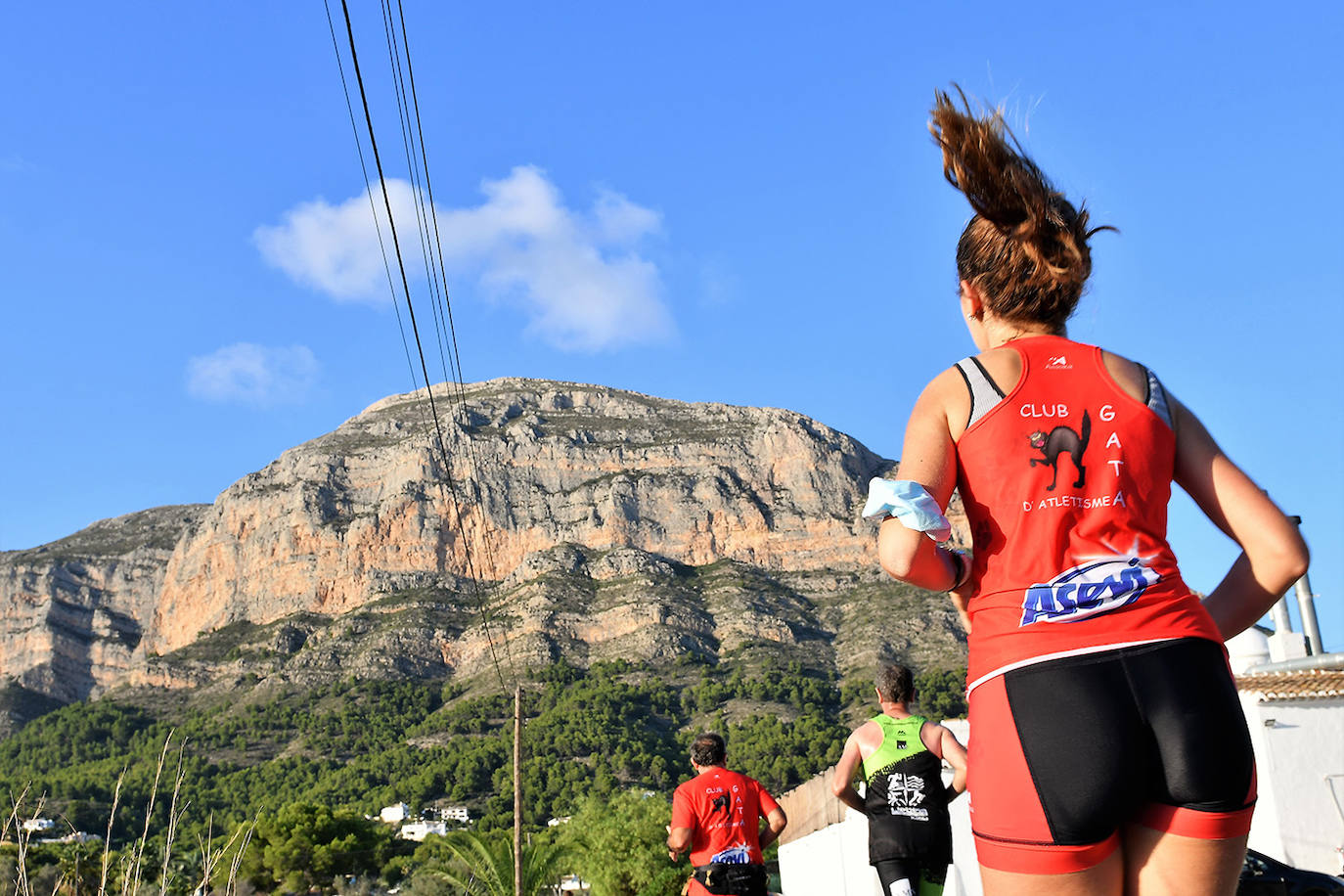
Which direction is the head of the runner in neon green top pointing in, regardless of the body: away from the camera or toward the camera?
away from the camera

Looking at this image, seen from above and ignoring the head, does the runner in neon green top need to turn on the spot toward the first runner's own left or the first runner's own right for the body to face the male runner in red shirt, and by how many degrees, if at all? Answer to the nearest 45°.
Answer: approximately 45° to the first runner's own left

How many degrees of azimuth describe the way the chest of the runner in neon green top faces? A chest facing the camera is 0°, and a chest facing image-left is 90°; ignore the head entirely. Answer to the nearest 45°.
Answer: approximately 180°

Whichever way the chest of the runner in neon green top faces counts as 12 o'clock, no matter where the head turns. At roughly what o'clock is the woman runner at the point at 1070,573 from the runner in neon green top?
The woman runner is roughly at 6 o'clock from the runner in neon green top.

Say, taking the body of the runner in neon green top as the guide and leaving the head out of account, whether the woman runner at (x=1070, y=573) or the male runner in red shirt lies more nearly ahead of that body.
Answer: the male runner in red shirt

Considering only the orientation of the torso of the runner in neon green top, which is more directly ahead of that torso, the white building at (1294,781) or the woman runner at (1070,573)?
the white building
